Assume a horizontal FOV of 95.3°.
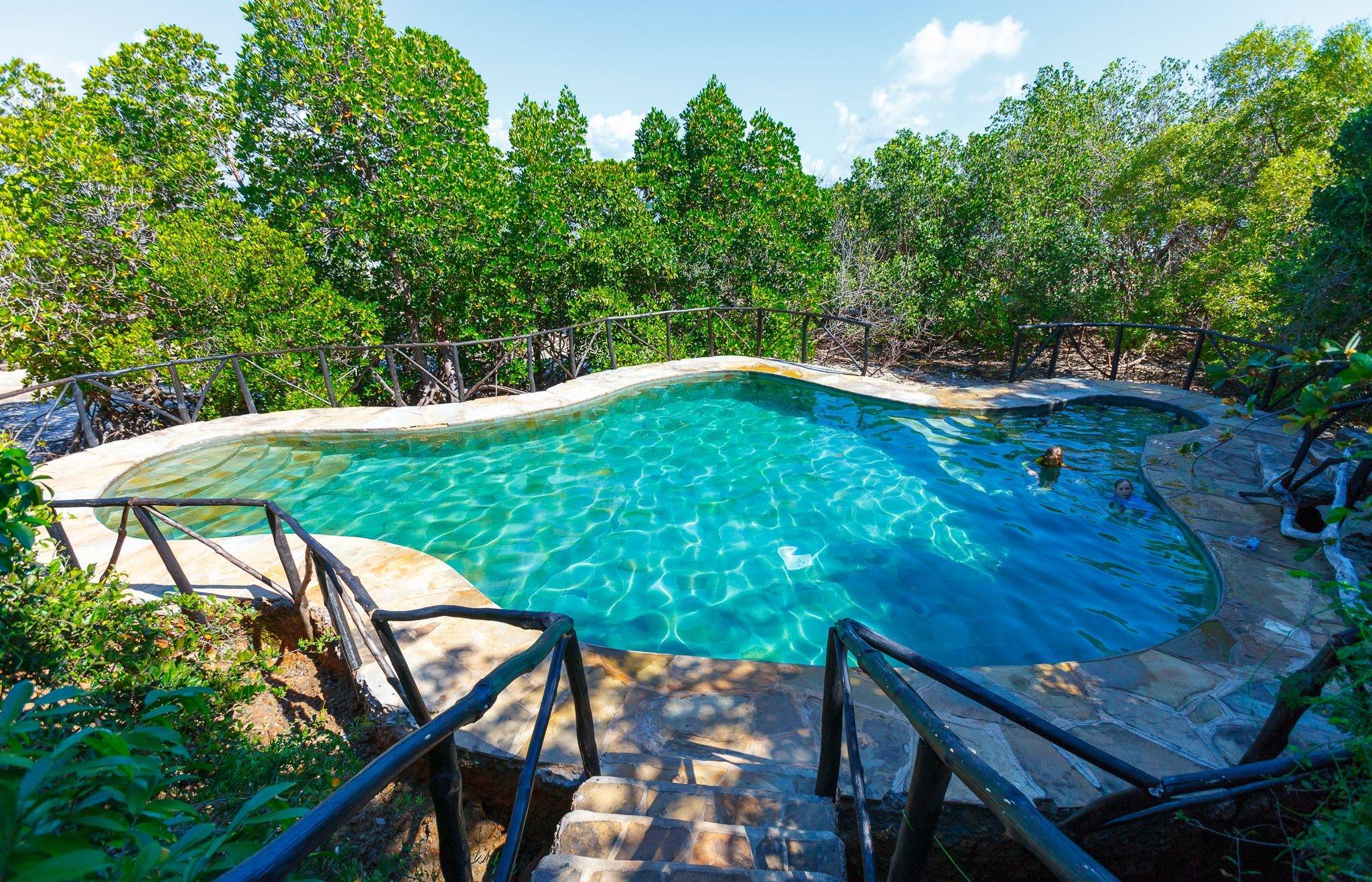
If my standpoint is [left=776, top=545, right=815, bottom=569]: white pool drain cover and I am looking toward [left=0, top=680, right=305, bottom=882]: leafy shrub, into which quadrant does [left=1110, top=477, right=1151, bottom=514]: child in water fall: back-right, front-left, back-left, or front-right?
back-left

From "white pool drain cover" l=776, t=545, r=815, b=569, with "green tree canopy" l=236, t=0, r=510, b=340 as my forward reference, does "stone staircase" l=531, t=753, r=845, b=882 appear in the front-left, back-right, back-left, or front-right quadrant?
back-left

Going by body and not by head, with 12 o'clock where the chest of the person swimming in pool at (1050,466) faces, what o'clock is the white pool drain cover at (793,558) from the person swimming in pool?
The white pool drain cover is roughly at 1 o'clock from the person swimming in pool.

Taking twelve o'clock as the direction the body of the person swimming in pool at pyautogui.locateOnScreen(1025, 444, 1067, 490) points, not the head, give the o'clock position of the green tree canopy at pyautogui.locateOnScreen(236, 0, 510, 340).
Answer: The green tree canopy is roughly at 3 o'clock from the person swimming in pool.

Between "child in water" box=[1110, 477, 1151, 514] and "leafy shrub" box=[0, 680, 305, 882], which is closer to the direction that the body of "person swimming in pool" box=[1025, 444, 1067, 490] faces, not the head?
the leafy shrub

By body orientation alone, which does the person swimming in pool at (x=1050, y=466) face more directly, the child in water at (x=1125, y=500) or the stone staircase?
the stone staircase

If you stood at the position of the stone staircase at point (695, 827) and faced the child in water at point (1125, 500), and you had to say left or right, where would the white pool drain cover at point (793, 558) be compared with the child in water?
left

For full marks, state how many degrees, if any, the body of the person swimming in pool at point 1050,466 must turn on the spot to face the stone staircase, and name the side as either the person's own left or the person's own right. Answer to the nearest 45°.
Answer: approximately 180°

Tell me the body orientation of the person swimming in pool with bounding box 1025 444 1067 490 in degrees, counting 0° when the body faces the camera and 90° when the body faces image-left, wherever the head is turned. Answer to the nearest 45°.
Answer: approximately 0°

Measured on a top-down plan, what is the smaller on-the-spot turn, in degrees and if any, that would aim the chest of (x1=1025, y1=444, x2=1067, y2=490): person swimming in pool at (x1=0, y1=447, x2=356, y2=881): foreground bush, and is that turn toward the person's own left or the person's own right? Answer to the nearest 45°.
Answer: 0° — they already face it

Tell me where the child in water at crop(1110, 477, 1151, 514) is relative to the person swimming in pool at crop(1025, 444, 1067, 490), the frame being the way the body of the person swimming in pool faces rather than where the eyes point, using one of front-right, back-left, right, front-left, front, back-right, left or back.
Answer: front-left

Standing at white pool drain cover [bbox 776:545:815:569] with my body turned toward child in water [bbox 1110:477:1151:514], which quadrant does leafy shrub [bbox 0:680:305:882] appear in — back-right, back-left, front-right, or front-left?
back-right
